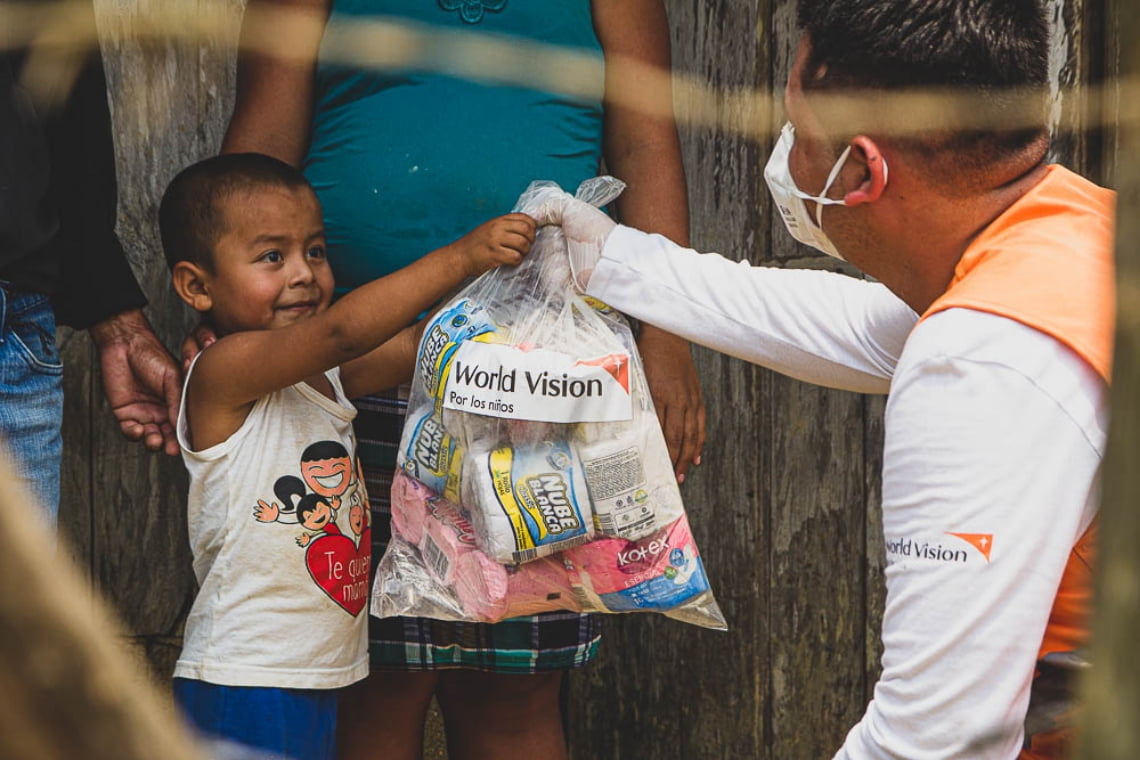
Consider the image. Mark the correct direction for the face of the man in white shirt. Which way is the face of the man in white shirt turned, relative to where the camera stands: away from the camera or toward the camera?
away from the camera

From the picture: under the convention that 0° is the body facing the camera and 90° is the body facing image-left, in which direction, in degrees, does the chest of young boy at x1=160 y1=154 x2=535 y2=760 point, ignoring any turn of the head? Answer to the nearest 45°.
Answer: approximately 315°
